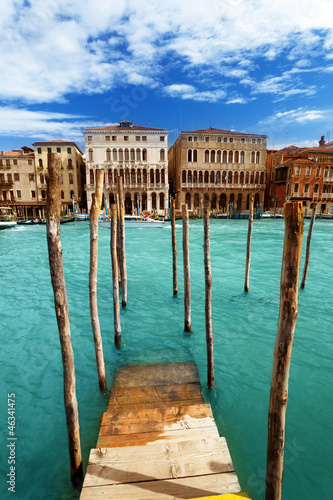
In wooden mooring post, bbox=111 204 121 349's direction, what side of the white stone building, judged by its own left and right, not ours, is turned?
front

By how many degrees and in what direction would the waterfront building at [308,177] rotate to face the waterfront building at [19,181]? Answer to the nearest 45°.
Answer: approximately 45° to its right

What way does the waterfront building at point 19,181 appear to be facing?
toward the camera

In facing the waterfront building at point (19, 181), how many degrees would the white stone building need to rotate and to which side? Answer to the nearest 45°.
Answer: approximately 90° to its right

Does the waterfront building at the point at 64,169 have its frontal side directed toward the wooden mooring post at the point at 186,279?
yes

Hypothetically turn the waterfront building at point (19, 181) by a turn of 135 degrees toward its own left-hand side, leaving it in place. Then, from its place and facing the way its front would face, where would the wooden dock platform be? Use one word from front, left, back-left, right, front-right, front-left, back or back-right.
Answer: back-right

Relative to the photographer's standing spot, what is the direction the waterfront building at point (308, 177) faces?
facing the viewer

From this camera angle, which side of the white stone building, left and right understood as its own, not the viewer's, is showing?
front

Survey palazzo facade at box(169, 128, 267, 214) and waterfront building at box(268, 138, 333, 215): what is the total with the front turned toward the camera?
2

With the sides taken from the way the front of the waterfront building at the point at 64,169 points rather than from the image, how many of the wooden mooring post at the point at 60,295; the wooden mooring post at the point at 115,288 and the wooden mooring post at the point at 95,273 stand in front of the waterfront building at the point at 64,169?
3

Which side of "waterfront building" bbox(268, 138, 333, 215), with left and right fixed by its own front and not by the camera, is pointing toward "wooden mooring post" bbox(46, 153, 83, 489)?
front

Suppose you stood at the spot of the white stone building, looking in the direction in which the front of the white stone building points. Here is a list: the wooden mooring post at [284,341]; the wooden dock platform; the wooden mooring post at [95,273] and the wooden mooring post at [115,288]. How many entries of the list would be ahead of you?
4

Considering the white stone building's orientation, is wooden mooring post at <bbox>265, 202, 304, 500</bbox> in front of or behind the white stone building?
in front
